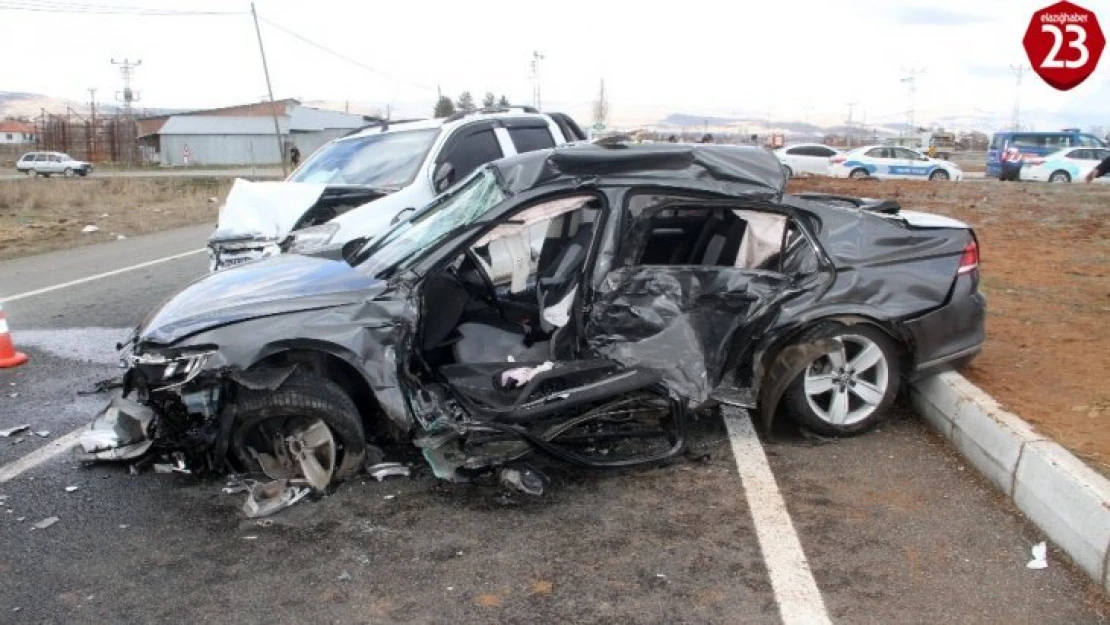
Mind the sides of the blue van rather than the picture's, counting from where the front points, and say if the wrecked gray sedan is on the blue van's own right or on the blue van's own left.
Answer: on the blue van's own right

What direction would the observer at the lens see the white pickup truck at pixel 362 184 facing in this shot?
facing the viewer and to the left of the viewer

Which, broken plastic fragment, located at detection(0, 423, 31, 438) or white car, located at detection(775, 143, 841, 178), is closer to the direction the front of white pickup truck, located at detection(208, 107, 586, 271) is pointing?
the broken plastic fragment

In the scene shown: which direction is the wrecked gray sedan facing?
to the viewer's left

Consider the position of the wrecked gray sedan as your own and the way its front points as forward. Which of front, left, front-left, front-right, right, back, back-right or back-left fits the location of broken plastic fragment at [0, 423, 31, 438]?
front
